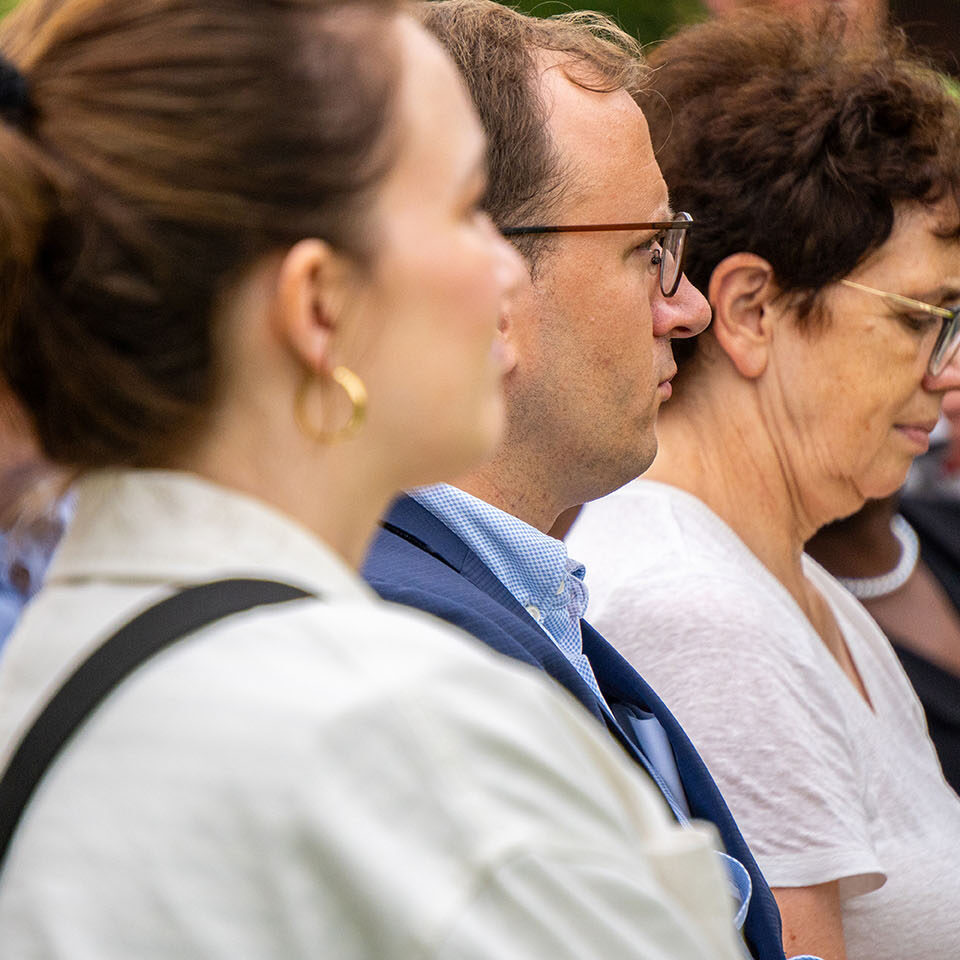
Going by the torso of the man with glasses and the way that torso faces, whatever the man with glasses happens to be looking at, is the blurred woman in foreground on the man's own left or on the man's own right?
on the man's own right

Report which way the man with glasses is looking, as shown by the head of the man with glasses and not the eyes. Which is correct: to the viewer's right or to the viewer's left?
to the viewer's right

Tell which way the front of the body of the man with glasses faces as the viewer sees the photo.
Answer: to the viewer's right

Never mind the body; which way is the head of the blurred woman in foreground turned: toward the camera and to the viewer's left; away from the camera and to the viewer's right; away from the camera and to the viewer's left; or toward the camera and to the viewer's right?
away from the camera and to the viewer's right
